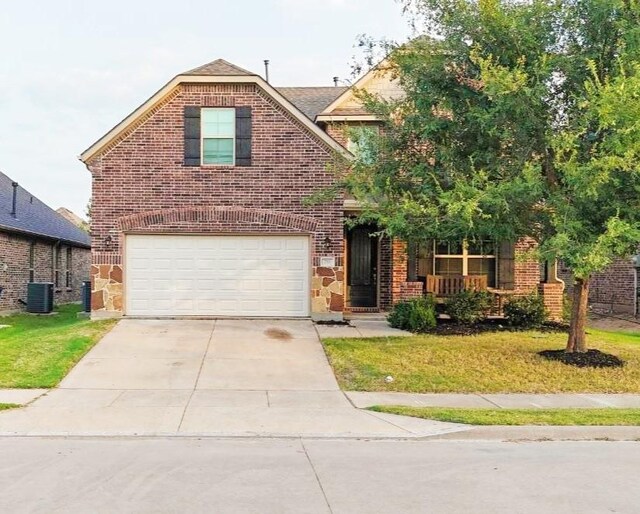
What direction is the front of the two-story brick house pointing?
toward the camera

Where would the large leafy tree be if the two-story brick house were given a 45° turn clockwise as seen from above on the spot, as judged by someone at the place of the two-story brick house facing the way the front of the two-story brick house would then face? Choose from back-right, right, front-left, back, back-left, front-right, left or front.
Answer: left

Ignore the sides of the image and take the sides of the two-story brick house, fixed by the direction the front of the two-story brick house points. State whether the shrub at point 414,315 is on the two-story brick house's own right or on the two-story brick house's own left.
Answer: on the two-story brick house's own left

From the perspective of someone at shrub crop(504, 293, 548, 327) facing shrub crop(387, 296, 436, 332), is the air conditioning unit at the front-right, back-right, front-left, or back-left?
front-right

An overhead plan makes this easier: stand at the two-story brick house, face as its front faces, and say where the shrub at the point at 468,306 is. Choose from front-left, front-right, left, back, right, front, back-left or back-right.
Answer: left

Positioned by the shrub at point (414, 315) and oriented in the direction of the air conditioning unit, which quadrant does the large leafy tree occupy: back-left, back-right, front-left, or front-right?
back-left

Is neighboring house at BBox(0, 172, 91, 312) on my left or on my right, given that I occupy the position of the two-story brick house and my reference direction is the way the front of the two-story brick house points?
on my right

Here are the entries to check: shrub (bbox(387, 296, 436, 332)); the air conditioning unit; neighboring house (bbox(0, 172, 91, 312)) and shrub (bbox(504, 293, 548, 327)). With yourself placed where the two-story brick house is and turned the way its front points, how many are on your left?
2

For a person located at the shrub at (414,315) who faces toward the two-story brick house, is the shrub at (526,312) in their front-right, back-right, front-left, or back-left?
back-right

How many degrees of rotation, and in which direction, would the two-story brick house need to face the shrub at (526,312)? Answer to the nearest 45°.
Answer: approximately 90° to its left

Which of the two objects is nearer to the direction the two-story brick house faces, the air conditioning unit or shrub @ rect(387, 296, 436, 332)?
the shrub
